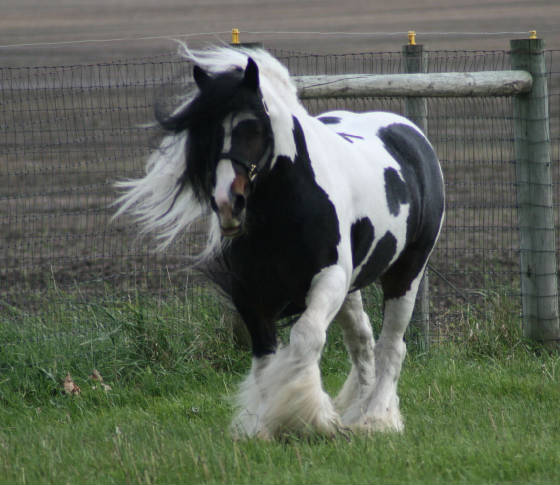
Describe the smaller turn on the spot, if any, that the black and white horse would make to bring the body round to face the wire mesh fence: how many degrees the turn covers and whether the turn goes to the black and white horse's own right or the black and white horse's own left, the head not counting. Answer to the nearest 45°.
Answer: approximately 135° to the black and white horse's own right

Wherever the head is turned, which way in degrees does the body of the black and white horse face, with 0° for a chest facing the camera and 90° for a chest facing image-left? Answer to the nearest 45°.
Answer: approximately 45°
